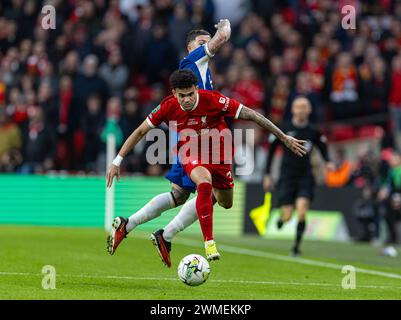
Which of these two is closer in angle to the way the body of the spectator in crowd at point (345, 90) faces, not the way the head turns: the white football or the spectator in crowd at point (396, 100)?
the white football

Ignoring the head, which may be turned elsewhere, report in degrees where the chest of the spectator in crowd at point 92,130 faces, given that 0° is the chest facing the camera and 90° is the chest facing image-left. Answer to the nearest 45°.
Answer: approximately 0°

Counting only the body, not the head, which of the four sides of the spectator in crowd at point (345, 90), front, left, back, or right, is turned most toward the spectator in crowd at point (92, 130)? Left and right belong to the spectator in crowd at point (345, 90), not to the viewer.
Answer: right

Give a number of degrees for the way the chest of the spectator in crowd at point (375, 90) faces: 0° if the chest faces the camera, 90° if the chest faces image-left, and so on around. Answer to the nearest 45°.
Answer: approximately 0°
